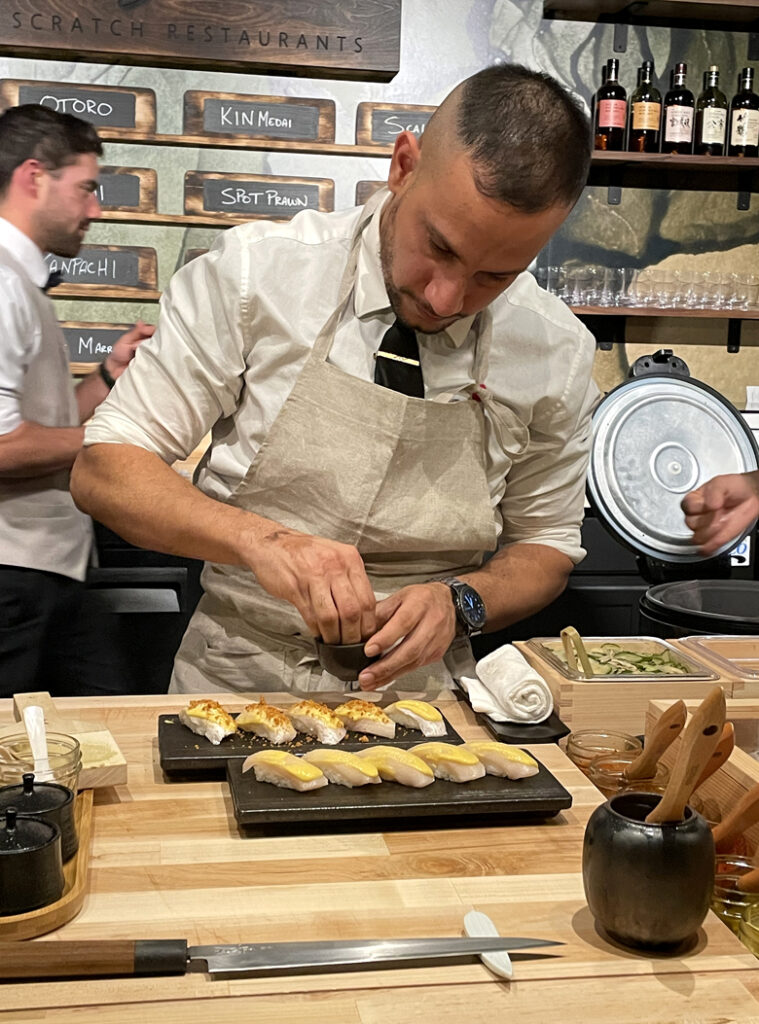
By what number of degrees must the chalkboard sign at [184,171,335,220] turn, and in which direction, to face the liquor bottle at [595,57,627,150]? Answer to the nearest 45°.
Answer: approximately 90° to its left

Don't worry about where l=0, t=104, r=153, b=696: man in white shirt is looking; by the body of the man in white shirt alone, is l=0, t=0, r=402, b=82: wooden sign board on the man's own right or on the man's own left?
on the man's own left

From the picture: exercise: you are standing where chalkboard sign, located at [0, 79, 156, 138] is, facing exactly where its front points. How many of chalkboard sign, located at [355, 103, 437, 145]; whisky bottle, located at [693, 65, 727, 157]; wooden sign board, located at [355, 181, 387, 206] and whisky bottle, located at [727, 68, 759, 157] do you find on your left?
4

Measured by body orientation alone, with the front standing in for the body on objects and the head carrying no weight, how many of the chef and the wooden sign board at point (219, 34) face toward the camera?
2

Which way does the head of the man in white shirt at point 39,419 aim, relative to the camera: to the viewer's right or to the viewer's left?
to the viewer's right

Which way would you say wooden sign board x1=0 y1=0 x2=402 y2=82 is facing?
toward the camera

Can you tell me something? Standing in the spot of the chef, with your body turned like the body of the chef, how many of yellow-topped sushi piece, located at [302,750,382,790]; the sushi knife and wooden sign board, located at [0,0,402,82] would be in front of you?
2

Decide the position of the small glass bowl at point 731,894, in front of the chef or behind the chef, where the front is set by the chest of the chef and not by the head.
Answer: in front

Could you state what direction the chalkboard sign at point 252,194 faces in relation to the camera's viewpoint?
facing the viewer

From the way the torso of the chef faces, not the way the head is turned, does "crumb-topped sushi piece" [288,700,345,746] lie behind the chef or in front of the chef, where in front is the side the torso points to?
in front

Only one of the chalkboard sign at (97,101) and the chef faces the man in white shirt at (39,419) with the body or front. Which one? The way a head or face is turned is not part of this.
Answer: the chalkboard sign

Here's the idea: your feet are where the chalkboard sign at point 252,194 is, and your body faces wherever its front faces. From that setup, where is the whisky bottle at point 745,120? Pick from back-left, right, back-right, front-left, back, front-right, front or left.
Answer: left

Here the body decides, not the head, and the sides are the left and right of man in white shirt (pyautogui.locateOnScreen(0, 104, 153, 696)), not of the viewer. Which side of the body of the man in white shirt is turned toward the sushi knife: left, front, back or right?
right

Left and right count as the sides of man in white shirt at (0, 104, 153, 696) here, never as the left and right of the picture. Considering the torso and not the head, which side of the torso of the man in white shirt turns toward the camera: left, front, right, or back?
right

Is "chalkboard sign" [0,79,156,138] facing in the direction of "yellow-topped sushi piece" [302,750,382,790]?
yes

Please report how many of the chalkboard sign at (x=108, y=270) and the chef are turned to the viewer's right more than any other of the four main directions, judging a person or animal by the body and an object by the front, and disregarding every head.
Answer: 0
